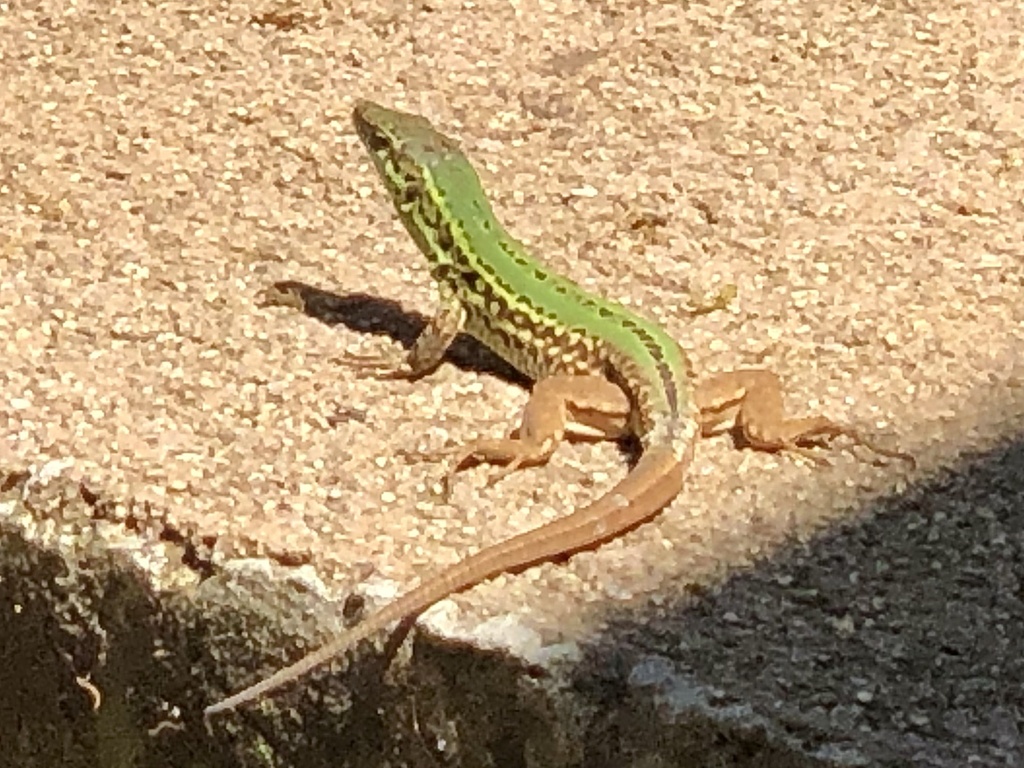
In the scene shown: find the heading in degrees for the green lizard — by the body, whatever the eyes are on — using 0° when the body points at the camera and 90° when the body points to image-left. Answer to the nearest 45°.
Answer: approximately 135°
